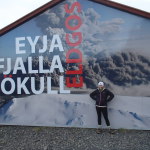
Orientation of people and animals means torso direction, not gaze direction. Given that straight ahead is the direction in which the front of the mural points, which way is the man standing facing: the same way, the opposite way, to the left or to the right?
the same way

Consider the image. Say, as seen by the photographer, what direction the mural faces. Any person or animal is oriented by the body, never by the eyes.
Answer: facing the viewer
